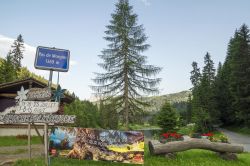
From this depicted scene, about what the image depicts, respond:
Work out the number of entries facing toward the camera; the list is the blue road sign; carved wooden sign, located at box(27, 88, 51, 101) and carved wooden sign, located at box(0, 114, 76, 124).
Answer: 3

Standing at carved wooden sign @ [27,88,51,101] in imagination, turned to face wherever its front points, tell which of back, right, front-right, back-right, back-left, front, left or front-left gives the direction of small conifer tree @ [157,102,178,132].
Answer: back-left

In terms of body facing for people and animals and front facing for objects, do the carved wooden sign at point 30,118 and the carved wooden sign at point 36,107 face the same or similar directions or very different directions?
same or similar directions

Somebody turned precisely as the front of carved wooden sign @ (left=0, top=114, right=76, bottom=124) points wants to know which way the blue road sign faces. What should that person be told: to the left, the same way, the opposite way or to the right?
the same way

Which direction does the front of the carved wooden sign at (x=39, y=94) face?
toward the camera

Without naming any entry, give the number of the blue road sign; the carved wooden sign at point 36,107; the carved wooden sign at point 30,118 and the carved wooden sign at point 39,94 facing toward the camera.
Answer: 4

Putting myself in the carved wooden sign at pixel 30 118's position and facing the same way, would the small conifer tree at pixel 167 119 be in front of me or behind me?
behind

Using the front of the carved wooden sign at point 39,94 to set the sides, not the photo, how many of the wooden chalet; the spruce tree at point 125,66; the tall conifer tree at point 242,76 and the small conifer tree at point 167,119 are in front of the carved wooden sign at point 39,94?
0

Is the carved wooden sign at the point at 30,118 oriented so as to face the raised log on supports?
no

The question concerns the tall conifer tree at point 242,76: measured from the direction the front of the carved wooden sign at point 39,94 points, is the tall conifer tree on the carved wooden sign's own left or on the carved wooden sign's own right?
on the carved wooden sign's own left

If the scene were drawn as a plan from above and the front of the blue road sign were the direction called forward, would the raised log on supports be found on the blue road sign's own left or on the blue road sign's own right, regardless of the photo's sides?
on the blue road sign's own left

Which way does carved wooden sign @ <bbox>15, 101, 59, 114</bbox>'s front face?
toward the camera

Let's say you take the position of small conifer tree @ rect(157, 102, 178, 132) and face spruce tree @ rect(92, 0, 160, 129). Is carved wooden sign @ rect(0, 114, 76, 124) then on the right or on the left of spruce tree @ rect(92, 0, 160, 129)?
left
